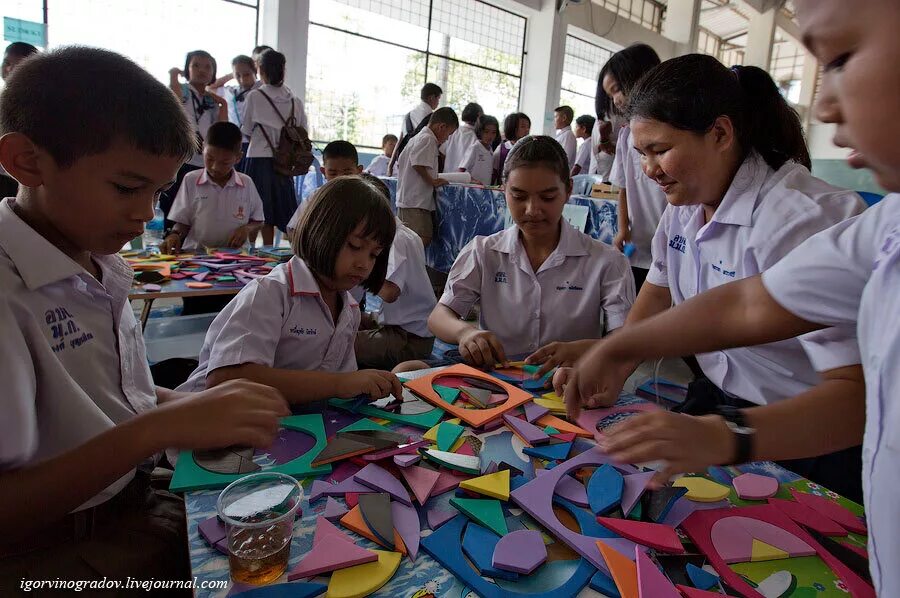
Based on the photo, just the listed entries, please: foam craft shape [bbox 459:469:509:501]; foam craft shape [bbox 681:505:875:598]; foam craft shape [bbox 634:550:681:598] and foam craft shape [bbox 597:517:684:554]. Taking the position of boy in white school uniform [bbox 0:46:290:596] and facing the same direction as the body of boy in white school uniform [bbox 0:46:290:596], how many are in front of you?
4

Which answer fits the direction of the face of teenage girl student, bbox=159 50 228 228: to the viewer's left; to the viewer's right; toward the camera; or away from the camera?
toward the camera

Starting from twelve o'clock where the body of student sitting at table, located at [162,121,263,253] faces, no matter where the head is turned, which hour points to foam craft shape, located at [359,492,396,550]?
The foam craft shape is roughly at 12 o'clock from the student sitting at table.

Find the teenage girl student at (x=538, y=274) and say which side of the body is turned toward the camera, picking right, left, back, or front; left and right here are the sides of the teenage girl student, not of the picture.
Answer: front

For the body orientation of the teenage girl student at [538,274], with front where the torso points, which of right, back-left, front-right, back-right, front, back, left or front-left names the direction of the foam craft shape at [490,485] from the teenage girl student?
front

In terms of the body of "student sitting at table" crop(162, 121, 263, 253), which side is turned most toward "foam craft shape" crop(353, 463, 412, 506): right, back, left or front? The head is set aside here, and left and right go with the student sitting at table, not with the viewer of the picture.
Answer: front

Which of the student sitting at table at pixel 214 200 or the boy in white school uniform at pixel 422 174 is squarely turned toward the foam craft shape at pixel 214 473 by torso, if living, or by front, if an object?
the student sitting at table

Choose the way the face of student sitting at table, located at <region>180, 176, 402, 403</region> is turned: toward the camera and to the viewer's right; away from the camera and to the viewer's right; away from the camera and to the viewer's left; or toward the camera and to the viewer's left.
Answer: toward the camera and to the viewer's right

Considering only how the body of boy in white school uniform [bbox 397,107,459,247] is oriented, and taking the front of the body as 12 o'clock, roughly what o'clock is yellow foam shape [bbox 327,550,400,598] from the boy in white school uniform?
The yellow foam shape is roughly at 3 o'clock from the boy in white school uniform.

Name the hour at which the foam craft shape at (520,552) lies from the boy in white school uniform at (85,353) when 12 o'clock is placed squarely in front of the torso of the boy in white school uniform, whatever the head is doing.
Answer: The foam craft shape is roughly at 12 o'clock from the boy in white school uniform.

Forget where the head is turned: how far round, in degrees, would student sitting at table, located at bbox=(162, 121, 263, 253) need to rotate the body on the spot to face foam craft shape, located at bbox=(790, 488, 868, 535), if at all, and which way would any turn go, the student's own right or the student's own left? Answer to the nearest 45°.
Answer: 0° — they already face it

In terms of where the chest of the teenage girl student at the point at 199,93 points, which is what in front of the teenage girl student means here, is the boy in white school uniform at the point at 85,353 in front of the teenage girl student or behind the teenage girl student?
in front

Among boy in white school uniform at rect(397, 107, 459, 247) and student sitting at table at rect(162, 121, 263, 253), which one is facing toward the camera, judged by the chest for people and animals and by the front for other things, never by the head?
the student sitting at table

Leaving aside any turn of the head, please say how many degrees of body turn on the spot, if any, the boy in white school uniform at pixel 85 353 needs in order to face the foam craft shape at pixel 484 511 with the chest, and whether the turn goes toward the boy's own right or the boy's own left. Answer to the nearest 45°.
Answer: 0° — they already face it

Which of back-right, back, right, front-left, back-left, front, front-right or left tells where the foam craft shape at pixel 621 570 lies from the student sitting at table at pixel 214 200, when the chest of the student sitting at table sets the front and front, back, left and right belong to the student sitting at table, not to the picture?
front

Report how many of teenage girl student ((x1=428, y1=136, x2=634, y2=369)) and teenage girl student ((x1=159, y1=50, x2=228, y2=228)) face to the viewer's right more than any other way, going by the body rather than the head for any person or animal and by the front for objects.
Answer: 0

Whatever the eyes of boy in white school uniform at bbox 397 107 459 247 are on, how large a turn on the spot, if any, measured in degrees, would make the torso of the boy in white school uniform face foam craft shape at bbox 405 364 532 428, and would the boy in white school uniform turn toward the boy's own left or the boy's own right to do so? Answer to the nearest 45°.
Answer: approximately 90° to the boy's own right

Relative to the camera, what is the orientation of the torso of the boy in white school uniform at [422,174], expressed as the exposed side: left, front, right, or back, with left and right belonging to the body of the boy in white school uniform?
right

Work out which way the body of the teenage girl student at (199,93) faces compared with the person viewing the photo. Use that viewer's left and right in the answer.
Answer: facing the viewer

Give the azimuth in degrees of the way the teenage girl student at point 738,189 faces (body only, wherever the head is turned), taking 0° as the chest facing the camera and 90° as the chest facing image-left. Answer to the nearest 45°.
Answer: approximately 45°

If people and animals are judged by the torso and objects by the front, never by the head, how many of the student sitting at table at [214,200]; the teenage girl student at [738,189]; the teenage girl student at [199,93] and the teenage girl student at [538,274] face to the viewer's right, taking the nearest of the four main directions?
0
